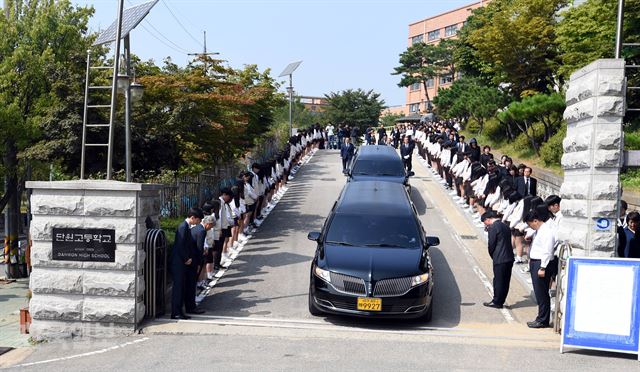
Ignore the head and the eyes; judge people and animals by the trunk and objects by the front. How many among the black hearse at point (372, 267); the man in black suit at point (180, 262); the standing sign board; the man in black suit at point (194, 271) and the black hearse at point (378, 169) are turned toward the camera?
3

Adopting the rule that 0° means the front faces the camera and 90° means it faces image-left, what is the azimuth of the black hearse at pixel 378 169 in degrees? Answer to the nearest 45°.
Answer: approximately 0°

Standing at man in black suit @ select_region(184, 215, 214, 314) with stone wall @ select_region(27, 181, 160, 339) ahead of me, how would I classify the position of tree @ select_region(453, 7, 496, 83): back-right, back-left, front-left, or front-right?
back-right

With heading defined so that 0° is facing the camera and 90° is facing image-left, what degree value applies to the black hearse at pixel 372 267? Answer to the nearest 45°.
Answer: approximately 0°

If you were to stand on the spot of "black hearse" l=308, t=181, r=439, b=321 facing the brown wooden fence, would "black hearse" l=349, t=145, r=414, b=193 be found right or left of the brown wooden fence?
right

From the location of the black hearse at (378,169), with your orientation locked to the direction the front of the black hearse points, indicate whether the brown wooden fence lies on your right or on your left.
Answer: on your right

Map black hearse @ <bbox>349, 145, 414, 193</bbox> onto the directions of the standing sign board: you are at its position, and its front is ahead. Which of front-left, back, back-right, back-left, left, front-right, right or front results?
back-right

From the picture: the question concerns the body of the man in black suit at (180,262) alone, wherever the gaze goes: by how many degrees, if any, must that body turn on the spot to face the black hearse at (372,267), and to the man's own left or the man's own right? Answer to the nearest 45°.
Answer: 0° — they already face it

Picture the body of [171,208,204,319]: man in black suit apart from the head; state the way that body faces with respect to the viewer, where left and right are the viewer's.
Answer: facing to the right of the viewer

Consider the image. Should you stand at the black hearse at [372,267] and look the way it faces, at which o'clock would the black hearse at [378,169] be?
the black hearse at [378,169] is roughly at 6 o'clock from the black hearse at [372,267].

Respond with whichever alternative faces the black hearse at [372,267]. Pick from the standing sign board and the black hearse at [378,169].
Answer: the black hearse at [378,169]
